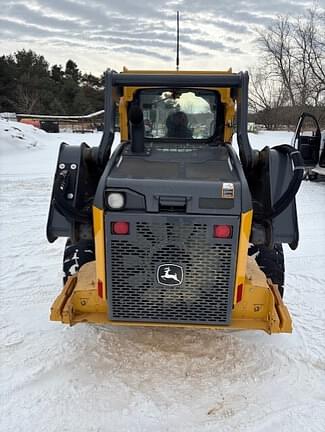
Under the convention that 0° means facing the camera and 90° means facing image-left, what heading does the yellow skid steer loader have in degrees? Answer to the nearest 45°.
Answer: approximately 180°
